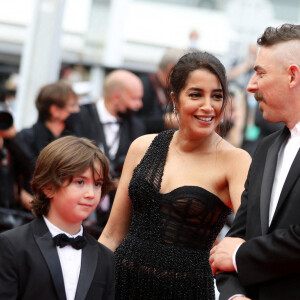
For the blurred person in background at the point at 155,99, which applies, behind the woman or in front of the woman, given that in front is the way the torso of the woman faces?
behind

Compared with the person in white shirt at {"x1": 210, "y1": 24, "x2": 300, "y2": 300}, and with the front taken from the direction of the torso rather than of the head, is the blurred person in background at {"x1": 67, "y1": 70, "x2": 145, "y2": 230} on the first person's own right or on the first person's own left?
on the first person's own right

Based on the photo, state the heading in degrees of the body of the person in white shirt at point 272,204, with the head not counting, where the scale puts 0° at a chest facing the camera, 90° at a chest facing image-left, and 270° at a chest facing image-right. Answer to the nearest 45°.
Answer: approximately 45°

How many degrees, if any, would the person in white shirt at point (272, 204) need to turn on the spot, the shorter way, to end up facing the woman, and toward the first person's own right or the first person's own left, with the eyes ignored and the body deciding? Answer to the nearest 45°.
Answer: approximately 90° to the first person's own right

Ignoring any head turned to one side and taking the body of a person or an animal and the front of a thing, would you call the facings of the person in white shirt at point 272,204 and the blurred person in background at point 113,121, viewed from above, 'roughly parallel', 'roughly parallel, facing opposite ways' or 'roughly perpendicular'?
roughly perpendicular

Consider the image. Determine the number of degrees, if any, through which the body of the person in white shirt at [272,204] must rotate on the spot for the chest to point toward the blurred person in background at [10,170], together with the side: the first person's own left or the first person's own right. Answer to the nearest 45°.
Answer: approximately 90° to the first person's own right

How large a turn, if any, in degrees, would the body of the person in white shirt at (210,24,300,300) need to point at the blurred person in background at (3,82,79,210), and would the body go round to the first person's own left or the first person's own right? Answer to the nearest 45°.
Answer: approximately 90° to the first person's own right

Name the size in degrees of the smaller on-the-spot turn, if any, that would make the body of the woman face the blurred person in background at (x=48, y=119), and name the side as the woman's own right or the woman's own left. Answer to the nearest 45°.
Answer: approximately 135° to the woman's own right

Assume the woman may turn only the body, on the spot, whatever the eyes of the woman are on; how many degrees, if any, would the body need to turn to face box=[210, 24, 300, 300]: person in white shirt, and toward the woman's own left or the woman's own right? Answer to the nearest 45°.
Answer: approximately 45° to the woman's own left

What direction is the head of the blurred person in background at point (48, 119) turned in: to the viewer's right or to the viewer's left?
to the viewer's right

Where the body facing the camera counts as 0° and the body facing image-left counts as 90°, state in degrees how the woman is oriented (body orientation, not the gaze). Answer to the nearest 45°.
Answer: approximately 0°

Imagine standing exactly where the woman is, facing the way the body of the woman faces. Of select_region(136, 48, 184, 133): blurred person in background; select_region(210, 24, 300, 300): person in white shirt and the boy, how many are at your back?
1
